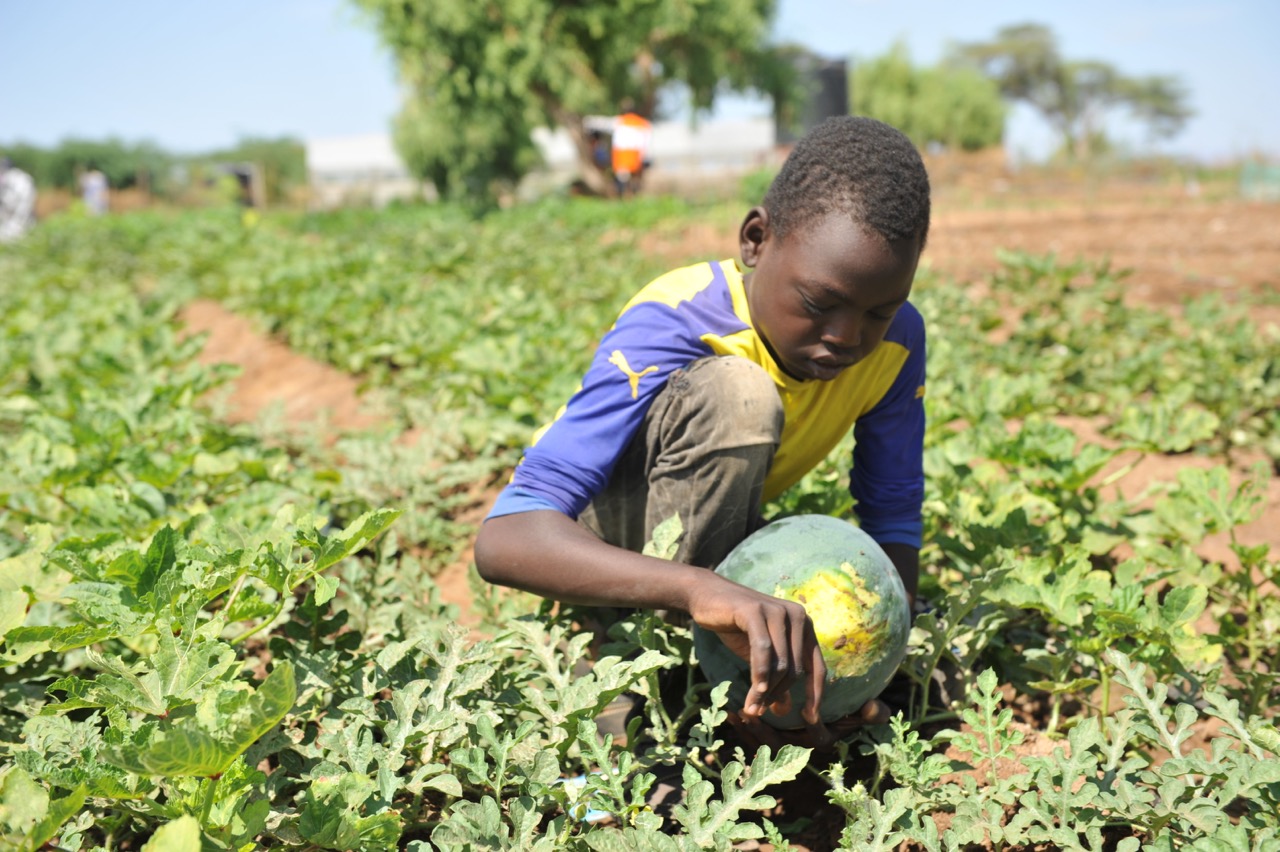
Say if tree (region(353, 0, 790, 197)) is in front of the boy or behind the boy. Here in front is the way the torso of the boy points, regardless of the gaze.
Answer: behind

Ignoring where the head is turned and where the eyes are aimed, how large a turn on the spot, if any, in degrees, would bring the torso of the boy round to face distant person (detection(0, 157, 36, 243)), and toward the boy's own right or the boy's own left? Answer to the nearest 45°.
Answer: approximately 180°
